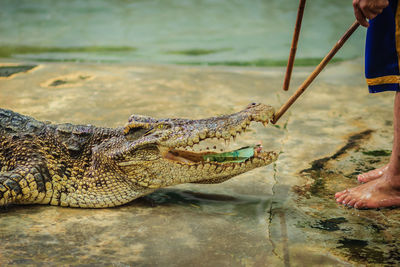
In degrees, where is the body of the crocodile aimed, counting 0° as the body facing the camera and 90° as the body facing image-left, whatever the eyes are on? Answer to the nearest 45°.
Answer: approximately 270°
